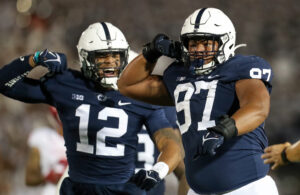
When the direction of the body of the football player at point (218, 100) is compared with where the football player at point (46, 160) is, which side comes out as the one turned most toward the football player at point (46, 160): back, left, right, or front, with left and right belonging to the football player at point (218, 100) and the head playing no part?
right

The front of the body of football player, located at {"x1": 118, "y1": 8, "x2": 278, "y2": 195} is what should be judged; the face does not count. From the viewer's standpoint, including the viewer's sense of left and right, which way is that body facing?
facing the viewer and to the left of the viewer

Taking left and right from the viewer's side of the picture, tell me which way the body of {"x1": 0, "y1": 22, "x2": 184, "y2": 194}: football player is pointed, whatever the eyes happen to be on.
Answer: facing the viewer

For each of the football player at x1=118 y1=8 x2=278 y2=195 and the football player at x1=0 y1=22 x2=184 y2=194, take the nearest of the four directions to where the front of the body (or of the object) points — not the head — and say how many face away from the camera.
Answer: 0

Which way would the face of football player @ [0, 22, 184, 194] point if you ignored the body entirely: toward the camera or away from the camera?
toward the camera
